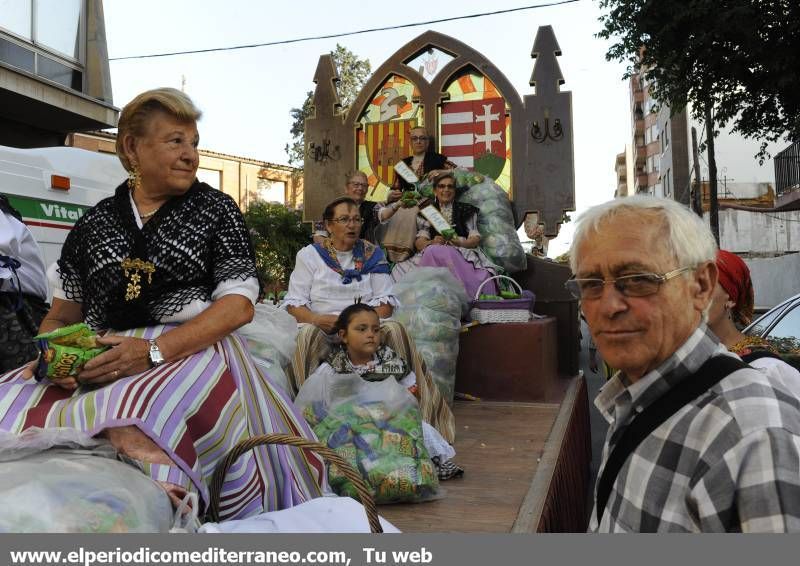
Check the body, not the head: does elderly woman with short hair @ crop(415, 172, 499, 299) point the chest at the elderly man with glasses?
yes

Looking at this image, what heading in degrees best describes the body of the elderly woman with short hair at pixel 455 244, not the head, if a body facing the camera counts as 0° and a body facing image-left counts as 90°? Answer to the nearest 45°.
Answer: approximately 0°

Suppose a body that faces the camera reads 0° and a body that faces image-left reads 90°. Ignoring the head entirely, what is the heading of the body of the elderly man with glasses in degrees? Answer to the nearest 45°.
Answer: approximately 45°

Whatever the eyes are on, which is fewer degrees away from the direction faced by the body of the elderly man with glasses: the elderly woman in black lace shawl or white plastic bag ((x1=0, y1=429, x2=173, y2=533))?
the white plastic bag

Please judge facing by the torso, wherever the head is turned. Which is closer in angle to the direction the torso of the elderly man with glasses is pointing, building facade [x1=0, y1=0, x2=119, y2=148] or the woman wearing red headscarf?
the building facade

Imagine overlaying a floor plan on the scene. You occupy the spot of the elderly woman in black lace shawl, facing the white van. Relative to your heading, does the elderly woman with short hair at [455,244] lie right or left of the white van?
right

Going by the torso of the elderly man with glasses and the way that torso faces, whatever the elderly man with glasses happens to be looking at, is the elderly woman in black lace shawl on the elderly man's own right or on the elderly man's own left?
on the elderly man's own right

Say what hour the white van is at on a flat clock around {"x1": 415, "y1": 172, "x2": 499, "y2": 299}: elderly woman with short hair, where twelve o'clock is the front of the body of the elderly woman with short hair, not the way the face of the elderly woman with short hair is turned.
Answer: The white van is roughly at 2 o'clock from the elderly woman with short hair.
